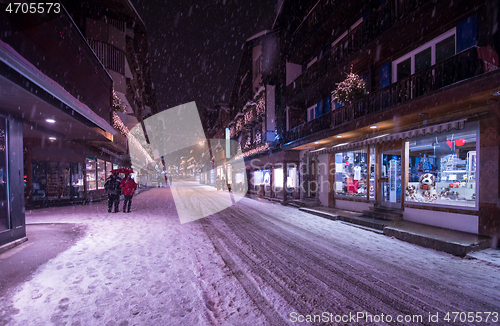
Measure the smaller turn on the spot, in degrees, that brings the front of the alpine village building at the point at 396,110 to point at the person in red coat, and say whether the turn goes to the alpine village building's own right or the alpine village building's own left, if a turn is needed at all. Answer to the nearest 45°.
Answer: approximately 45° to the alpine village building's own right

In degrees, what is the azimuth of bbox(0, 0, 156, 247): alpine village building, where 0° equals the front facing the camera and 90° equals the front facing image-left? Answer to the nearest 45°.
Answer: approximately 315°

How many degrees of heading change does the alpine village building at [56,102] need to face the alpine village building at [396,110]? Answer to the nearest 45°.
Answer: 0° — it already faces it

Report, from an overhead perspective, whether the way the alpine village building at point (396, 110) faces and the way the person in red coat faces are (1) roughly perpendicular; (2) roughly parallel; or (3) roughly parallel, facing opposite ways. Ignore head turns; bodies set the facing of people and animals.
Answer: roughly perpendicular

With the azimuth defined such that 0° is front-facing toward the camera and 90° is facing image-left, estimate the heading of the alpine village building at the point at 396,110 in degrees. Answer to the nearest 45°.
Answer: approximately 45°
